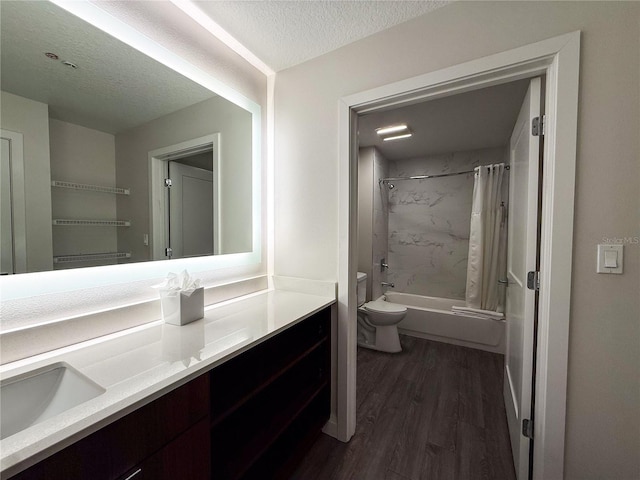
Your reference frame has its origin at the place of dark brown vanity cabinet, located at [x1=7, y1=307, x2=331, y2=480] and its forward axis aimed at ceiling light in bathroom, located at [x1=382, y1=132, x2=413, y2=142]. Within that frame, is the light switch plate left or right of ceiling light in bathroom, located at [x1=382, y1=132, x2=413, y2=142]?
right

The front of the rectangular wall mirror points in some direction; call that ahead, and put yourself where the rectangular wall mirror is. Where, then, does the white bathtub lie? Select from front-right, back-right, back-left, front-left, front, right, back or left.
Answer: front-left

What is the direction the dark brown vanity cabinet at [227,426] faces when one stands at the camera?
facing the viewer and to the right of the viewer

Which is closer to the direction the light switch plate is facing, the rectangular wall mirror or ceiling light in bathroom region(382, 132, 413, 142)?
the rectangular wall mirror

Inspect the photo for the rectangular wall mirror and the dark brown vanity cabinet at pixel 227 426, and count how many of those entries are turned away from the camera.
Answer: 0

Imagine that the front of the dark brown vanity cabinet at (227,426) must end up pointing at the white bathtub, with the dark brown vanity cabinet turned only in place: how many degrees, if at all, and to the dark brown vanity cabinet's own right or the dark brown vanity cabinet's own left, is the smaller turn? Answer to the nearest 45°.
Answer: approximately 45° to the dark brown vanity cabinet's own left

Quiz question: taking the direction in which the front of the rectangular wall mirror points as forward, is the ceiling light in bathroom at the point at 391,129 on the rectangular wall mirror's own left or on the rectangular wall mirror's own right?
on the rectangular wall mirror's own left

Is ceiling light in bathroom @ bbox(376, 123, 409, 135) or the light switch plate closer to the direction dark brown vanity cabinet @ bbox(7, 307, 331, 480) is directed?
the light switch plate
